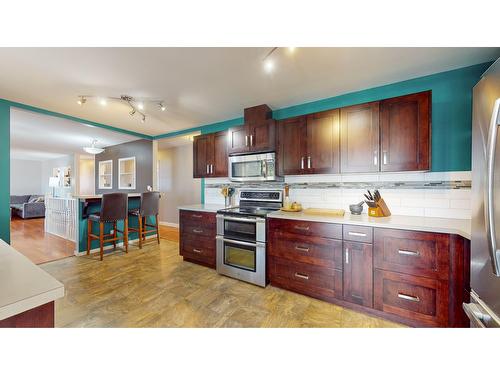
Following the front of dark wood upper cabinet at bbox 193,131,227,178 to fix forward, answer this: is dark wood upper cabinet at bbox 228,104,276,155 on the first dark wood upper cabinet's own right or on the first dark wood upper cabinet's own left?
on the first dark wood upper cabinet's own left

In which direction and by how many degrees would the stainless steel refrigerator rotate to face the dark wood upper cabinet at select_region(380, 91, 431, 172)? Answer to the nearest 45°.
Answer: approximately 45° to its right

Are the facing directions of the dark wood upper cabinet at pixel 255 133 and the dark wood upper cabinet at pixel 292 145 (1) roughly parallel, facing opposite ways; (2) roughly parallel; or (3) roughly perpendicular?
roughly parallel

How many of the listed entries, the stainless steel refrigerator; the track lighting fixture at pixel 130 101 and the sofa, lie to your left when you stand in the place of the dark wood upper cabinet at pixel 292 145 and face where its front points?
1

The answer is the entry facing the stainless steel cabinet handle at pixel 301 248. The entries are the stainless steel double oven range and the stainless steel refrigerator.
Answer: the stainless steel refrigerator

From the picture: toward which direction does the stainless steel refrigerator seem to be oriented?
to the viewer's left

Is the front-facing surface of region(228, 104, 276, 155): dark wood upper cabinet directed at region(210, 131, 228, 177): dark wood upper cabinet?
no

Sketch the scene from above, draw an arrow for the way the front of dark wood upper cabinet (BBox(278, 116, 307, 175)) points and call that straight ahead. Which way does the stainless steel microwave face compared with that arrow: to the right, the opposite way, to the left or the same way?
the same way

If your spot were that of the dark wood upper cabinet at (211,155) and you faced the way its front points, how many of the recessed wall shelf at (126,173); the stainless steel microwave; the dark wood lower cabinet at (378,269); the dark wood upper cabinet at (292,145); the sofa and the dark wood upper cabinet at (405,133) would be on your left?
4

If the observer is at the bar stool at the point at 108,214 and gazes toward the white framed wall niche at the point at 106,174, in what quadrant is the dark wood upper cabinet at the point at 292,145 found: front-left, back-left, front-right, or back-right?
back-right

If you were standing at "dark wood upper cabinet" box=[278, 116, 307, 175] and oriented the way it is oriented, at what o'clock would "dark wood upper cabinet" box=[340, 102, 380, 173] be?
"dark wood upper cabinet" box=[340, 102, 380, 173] is roughly at 8 o'clock from "dark wood upper cabinet" box=[278, 116, 307, 175].

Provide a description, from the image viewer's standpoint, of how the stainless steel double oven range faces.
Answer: facing the viewer and to the left of the viewer

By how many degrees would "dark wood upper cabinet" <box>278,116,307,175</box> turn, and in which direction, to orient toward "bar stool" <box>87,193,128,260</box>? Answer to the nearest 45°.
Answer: approximately 45° to its right
